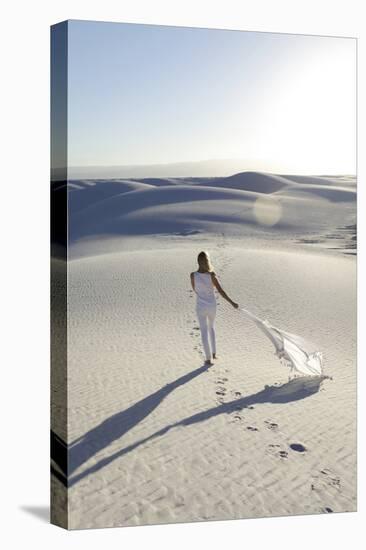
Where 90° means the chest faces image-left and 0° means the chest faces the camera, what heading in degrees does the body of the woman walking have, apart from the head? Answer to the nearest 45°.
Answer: approximately 180°
